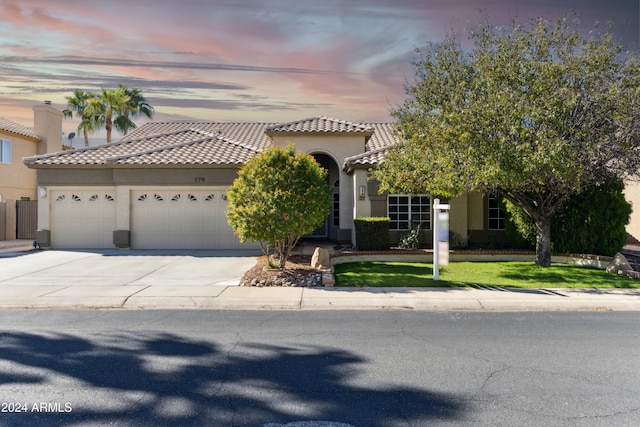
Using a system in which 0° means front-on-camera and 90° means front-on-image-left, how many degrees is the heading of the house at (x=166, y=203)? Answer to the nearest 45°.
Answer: approximately 0°

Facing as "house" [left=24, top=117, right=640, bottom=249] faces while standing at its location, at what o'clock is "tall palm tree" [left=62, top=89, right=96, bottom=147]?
The tall palm tree is roughly at 5 o'clock from the house.

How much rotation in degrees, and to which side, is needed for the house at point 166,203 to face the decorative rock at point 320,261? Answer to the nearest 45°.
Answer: approximately 45° to its left

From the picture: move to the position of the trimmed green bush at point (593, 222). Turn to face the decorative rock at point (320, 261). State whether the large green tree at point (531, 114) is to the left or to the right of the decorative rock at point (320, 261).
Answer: left

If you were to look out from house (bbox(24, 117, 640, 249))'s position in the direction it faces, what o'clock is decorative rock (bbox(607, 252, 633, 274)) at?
The decorative rock is roughly at 10 o'clock from the house.

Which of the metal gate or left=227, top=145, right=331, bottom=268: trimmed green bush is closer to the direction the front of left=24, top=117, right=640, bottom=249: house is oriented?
the trimmed green bush

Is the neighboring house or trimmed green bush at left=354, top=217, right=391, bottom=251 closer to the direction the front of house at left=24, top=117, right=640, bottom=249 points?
the trimmed green bush

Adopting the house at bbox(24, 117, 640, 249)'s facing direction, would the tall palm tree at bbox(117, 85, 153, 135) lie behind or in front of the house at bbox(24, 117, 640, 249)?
behind

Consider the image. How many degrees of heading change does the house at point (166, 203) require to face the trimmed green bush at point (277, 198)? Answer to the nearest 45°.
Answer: approximately 45° to its left

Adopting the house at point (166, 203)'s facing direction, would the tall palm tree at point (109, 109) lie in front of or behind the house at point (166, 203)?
behind
